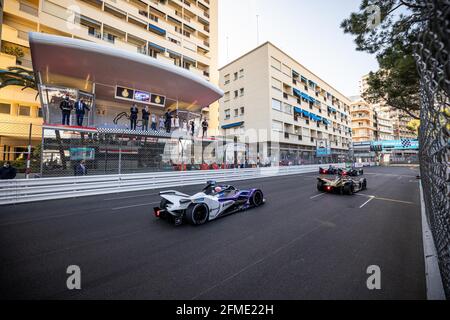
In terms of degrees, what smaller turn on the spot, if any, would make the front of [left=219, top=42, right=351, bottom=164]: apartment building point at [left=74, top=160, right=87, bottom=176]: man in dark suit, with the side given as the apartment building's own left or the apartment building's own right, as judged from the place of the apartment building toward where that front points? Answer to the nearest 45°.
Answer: approximately 45° to the apartment building's own right

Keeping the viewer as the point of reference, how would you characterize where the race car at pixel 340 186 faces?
facing away from the viewer and to the right of the viewer

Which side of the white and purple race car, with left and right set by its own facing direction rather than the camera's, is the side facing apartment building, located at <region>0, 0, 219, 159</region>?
left

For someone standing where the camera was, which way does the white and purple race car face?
facing away from the viewer and to the right of the viewer

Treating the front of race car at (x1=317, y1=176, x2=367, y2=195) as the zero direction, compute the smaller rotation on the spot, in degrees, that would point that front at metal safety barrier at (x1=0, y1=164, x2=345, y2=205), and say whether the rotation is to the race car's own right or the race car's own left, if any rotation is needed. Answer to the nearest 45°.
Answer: approximately 180°

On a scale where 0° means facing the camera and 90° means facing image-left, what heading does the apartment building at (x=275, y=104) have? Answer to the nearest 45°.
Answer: approximately 315°

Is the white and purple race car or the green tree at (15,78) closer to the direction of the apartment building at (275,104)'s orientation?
the white and purple race car

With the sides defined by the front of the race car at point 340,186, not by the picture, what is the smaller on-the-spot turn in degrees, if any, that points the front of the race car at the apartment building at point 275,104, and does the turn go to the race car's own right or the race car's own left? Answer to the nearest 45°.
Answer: approximately 90° to the race car's own left
